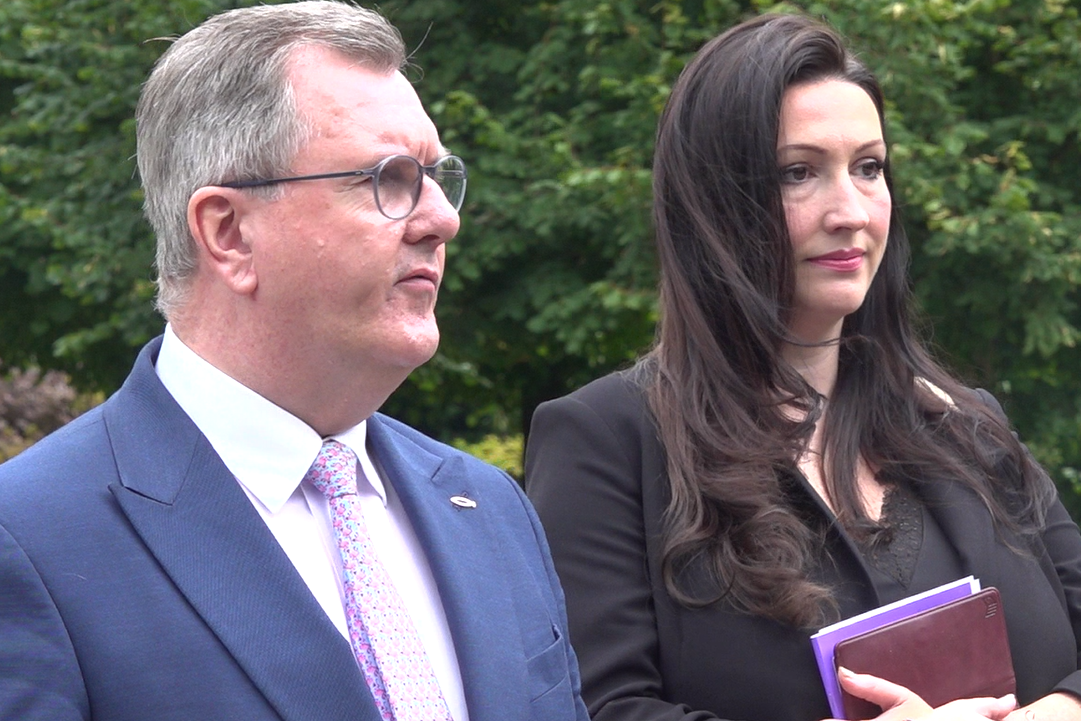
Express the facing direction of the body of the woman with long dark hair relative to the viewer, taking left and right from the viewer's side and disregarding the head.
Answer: facing the viewer and to the right of the viewer

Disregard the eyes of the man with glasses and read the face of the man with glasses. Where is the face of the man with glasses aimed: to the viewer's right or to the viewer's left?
to the viewer's right

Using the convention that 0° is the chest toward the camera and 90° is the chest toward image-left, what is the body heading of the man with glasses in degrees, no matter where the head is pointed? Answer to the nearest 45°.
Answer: approximately 315°

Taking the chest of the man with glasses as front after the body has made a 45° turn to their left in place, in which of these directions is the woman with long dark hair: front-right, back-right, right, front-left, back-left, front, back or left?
front-left
